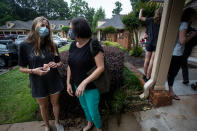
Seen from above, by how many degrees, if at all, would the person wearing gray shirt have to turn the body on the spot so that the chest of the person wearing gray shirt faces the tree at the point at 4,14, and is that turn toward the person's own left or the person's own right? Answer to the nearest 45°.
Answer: approximately 180°

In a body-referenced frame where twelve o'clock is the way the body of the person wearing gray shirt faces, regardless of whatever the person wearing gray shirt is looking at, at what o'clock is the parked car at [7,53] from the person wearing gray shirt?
The parked car is roughly at 6 o'clock from the person wearing gray shirt.

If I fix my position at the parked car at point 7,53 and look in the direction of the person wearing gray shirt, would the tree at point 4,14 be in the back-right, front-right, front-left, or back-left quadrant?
back-left

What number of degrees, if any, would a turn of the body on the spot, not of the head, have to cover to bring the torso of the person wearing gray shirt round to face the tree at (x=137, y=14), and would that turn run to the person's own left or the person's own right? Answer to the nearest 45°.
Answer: approximately 135° to the person's own left
